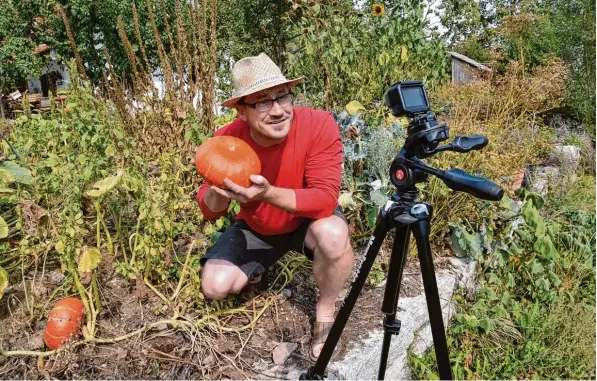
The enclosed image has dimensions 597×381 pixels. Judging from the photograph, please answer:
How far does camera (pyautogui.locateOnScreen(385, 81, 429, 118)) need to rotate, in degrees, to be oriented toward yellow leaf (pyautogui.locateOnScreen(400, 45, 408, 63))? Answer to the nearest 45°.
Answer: approximately 45° to its right

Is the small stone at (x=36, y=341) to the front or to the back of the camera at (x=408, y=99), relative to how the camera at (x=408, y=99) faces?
to the front

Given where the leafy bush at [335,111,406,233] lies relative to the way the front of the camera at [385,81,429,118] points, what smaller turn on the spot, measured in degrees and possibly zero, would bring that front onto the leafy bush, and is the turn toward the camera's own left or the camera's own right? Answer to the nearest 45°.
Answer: approximately 45° to the camera's own right

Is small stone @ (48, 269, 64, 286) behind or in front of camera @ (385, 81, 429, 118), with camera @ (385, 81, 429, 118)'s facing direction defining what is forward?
in front

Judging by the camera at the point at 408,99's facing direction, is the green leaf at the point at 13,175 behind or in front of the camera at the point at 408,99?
in front

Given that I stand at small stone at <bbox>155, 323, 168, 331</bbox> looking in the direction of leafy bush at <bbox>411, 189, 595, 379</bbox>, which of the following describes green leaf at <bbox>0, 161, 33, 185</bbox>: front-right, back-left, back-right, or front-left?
back-left

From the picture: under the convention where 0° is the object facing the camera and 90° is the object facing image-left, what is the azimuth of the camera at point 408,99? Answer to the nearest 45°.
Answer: approximately 135°
